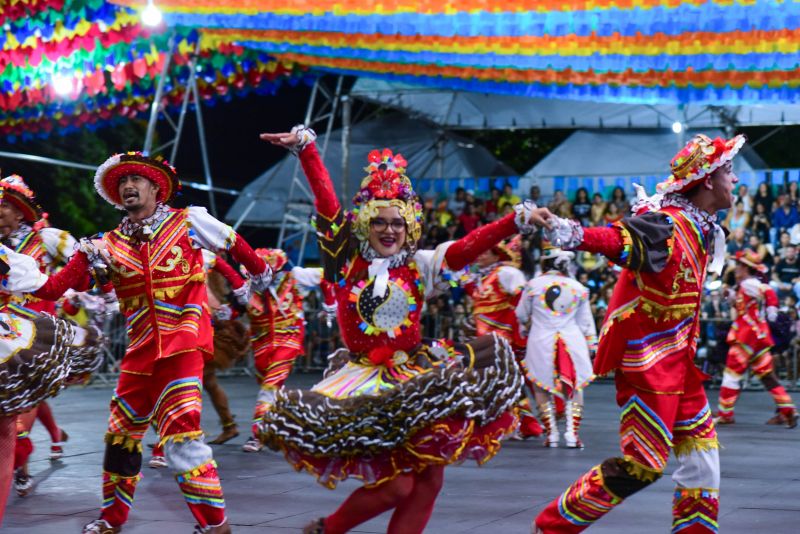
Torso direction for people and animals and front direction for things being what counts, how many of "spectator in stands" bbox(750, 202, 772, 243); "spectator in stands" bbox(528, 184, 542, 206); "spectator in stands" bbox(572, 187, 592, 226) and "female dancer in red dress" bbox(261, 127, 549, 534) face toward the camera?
4

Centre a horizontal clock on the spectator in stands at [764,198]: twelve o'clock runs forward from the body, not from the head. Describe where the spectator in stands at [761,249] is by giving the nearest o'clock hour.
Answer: the spectator in stands at [761,249] is roughly at 12 o'clock from the spectator in stands at [764,198].

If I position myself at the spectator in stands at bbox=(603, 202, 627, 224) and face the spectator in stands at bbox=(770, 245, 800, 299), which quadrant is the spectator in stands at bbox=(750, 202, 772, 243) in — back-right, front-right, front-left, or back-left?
front-left

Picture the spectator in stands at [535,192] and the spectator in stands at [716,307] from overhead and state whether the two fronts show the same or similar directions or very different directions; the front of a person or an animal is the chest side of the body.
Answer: same or similar directions

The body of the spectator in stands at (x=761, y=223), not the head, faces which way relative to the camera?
toward the camera

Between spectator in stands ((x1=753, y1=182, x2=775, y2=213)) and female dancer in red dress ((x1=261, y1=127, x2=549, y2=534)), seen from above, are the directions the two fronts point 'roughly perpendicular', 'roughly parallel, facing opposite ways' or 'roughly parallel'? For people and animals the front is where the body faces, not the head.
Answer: roughly parallel

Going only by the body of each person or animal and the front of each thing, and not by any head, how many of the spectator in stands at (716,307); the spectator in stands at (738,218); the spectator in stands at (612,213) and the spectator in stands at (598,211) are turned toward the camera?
4

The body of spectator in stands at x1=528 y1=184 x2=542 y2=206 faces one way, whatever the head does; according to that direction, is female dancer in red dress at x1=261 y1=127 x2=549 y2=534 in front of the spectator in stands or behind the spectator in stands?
in front

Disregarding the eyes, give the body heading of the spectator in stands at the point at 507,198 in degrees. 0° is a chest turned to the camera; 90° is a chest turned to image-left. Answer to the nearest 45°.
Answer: approximately 0°

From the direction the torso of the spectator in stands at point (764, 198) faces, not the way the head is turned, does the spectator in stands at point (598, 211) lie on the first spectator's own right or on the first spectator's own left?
on the first spectator's own right

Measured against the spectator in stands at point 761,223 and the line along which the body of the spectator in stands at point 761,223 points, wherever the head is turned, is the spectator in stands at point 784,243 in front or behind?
in front

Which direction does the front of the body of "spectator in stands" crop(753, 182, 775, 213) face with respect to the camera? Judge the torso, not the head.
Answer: toward the camera

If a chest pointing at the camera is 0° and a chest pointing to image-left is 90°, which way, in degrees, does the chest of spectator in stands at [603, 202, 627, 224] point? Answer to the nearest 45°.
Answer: approximately 0°

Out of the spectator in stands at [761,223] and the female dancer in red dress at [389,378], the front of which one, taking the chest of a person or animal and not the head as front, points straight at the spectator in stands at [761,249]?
the spectator in stands at [761,223]

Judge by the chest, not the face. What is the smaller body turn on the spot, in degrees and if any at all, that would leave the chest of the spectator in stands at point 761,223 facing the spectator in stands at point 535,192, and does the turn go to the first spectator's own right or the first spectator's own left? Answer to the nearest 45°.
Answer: approximately 90° to the first spectator's own right
